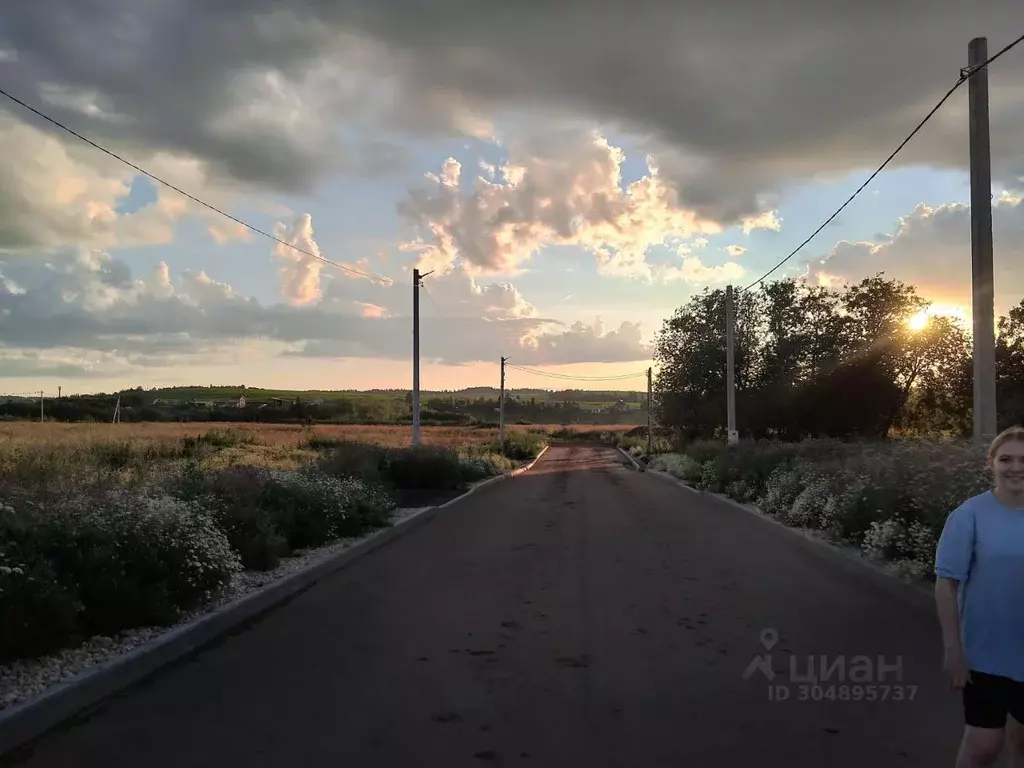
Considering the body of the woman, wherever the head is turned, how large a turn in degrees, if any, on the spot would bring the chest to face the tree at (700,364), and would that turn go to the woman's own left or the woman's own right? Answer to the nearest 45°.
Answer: approximately 180°

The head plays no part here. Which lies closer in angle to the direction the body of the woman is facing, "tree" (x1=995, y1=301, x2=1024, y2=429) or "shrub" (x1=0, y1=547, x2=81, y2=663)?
the shrub

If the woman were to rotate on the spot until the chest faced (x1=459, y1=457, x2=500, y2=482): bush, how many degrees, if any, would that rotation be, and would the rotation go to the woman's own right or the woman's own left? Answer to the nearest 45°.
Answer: approximately 135° to the woman's own right

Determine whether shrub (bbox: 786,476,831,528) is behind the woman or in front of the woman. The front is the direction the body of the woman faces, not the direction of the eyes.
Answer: behind

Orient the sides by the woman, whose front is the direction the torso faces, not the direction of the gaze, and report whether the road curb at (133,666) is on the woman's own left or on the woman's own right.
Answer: on the woman's own right

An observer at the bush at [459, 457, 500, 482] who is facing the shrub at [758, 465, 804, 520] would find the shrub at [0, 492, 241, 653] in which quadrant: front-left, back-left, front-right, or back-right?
front-right

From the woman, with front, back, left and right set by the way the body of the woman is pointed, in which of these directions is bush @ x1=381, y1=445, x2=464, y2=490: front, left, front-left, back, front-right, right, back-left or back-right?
back-right

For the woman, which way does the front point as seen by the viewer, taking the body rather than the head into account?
toward the camera

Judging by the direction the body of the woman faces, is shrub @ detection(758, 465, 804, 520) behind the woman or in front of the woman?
behind

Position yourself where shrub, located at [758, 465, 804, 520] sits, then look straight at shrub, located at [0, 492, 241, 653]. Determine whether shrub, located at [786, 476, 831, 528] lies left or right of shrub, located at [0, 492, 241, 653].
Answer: left

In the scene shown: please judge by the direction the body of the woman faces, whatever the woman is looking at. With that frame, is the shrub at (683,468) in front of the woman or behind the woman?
behind

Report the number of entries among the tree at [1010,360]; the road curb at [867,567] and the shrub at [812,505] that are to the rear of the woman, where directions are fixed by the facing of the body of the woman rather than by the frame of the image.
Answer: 3

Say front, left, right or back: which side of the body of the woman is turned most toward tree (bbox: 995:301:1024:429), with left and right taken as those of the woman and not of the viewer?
back

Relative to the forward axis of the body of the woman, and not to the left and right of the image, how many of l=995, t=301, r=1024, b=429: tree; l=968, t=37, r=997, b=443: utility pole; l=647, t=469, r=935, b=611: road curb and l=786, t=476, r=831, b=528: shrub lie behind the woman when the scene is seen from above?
4

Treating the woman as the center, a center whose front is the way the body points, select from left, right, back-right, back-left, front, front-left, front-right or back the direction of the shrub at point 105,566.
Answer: right

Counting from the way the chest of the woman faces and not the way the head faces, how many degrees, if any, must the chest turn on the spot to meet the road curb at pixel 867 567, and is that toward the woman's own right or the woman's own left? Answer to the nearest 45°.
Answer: approximately 180°
